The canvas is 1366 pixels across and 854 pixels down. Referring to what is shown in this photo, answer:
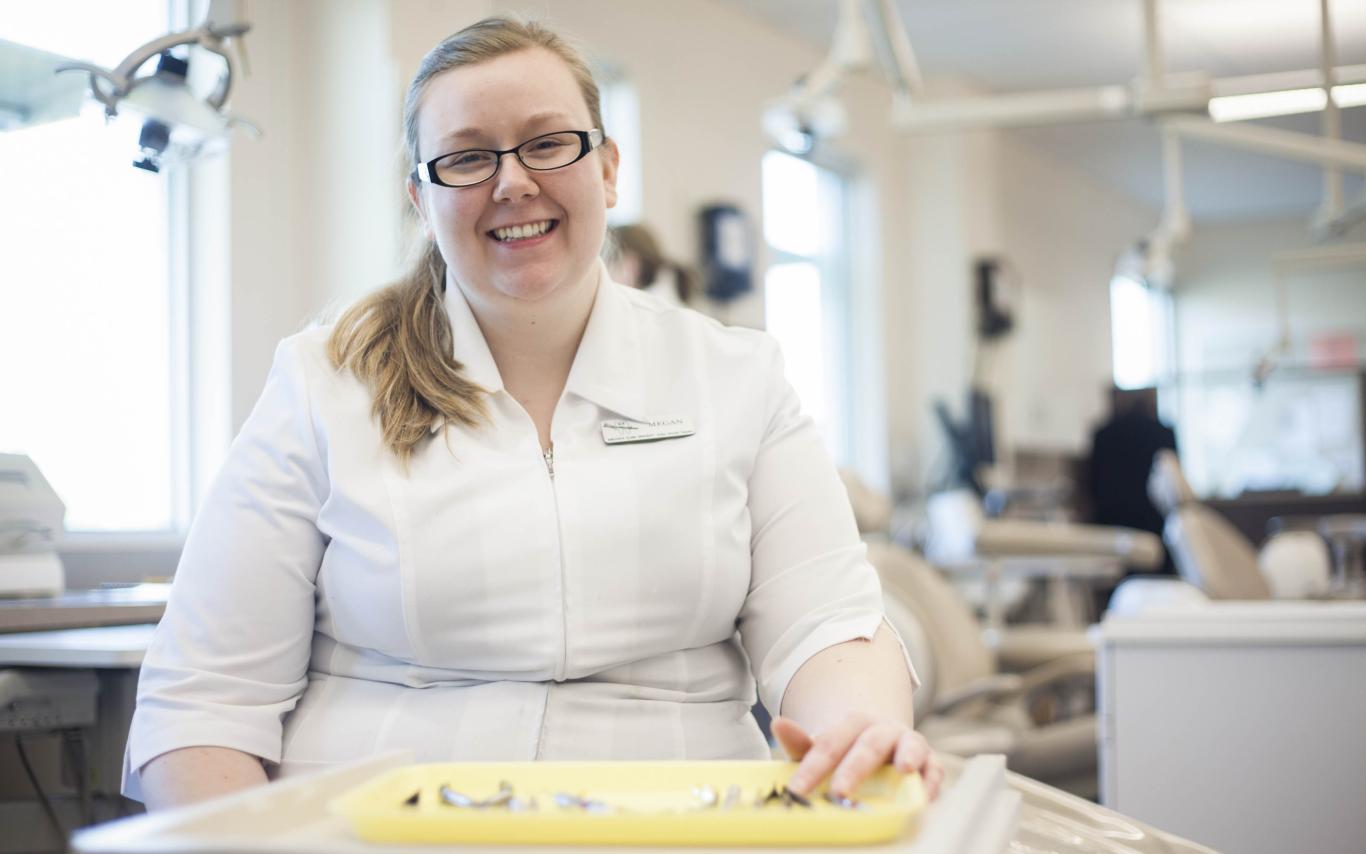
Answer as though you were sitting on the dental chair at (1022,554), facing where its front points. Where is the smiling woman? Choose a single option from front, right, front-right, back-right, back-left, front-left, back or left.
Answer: right

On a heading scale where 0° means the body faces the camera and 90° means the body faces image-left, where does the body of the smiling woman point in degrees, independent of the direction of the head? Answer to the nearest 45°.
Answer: approximately 0°

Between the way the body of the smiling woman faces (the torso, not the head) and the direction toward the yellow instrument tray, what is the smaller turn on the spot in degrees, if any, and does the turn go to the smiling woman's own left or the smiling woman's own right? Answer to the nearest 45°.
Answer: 0° — they already face it

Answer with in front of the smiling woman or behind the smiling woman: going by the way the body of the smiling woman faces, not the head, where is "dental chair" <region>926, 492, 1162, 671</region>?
behind

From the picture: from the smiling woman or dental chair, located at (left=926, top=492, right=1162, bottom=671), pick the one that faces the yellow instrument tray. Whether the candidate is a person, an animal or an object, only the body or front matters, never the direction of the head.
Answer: the smiling woman

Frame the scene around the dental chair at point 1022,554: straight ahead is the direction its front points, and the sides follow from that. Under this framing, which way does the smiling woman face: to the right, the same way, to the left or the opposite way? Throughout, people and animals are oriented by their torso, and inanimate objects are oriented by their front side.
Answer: to the right

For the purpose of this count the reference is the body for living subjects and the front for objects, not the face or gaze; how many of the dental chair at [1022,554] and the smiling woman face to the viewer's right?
1

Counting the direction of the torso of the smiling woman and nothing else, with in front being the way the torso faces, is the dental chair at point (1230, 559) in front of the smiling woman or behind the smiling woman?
behind

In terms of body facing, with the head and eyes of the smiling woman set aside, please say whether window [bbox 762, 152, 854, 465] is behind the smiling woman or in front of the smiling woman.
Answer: behind

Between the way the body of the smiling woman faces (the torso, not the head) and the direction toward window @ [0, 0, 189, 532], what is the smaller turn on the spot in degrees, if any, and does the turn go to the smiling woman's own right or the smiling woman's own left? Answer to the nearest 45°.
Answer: approximately 135° to the smiling woman's own right

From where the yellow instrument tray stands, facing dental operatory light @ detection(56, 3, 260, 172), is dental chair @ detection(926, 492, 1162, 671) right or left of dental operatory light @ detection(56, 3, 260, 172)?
right

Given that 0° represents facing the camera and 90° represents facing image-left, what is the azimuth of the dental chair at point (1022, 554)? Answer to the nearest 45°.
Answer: approximately 270°
